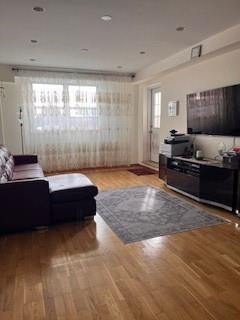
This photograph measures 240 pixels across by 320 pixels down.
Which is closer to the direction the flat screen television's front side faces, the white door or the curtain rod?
the curtain rod

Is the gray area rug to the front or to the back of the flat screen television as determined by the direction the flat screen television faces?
to the front

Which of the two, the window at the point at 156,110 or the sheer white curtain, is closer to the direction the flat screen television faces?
the sheer white curtain

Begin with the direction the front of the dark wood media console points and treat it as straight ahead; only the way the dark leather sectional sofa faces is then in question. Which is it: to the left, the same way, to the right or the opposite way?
the opposite way

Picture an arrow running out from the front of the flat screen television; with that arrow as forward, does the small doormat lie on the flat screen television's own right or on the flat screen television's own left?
on the flat screen television's own right

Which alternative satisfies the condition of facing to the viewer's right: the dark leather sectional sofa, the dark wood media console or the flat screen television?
the dark leather sectional sofa

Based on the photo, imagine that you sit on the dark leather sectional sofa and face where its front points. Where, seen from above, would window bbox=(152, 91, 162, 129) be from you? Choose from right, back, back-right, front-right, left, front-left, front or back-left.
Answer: front-left

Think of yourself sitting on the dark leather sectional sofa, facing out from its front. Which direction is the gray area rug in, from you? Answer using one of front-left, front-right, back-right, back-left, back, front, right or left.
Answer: front

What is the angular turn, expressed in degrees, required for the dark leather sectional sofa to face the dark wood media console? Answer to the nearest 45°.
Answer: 0° — it already faces it

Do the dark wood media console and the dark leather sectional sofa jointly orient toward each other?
yes

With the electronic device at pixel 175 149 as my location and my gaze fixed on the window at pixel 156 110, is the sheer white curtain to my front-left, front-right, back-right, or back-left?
front-left

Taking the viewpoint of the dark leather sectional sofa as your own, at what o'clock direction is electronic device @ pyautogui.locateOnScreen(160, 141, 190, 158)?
The electronic device is roughly at 11 o'clock from the dark leather sectional sofa.

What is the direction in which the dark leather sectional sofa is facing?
to the viewer's right

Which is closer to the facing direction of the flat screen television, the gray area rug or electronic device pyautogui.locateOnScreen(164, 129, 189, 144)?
the gray area rug

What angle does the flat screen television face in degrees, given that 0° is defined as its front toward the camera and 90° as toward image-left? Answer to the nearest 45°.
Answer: approximately 45°

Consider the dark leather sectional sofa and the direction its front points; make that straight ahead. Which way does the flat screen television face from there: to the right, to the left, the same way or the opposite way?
the opposite way

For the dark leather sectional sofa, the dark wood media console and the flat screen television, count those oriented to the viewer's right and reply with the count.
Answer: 1

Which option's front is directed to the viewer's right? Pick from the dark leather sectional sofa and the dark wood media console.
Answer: the dark leather sectional sofa

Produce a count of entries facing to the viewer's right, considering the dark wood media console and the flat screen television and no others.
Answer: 0
